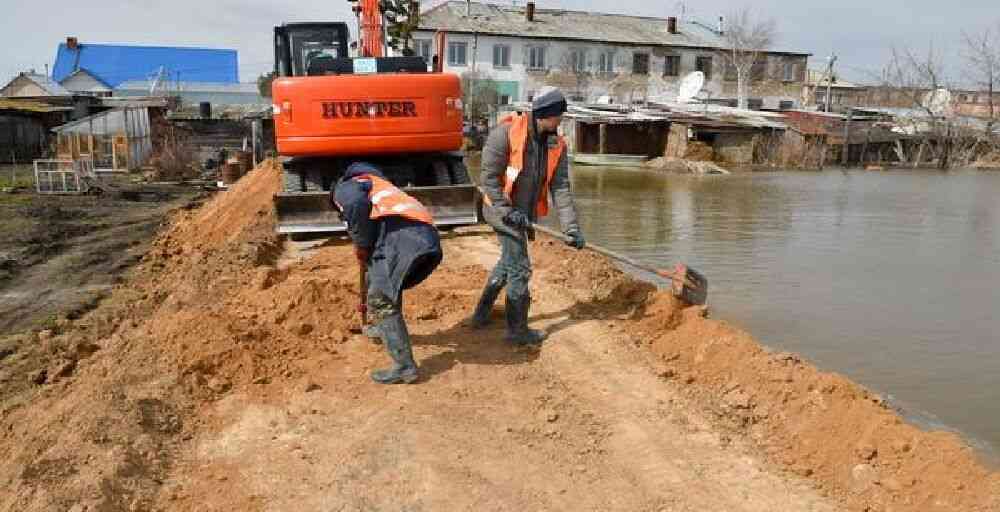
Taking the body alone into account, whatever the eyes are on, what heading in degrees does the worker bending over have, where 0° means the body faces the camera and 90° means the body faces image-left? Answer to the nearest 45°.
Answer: approximately 90°

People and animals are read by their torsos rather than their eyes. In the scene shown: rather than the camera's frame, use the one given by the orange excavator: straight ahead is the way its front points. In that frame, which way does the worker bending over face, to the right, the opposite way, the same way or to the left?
to the left

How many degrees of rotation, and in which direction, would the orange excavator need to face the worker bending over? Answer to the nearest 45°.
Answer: approximately 180°

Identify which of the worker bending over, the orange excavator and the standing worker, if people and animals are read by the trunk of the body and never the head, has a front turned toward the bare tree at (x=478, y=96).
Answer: the orange excavator

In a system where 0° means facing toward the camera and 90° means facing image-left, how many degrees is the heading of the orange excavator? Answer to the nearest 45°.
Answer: approximately 180°

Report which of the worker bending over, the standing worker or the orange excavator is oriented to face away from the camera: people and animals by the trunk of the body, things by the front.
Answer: the orange excavator

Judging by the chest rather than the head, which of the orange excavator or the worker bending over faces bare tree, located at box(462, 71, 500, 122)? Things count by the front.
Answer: the orange excavator

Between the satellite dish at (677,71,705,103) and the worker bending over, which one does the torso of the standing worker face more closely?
the worker bending over

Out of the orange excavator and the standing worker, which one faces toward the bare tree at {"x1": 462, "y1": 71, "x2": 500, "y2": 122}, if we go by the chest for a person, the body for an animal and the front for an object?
the orange excavator

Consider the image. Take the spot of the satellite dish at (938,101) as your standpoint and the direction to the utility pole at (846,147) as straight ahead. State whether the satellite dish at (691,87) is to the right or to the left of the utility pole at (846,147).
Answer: right

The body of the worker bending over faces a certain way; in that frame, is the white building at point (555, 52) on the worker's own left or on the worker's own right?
on the worker's own right

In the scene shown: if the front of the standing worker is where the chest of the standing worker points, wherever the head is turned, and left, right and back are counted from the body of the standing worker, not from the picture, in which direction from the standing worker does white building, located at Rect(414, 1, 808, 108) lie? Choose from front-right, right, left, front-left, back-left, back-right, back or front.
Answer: back-left

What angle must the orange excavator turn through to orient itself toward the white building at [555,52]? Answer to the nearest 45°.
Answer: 0° — it already faces it

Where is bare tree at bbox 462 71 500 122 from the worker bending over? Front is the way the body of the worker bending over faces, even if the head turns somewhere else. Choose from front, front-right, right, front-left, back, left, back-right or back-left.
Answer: right
